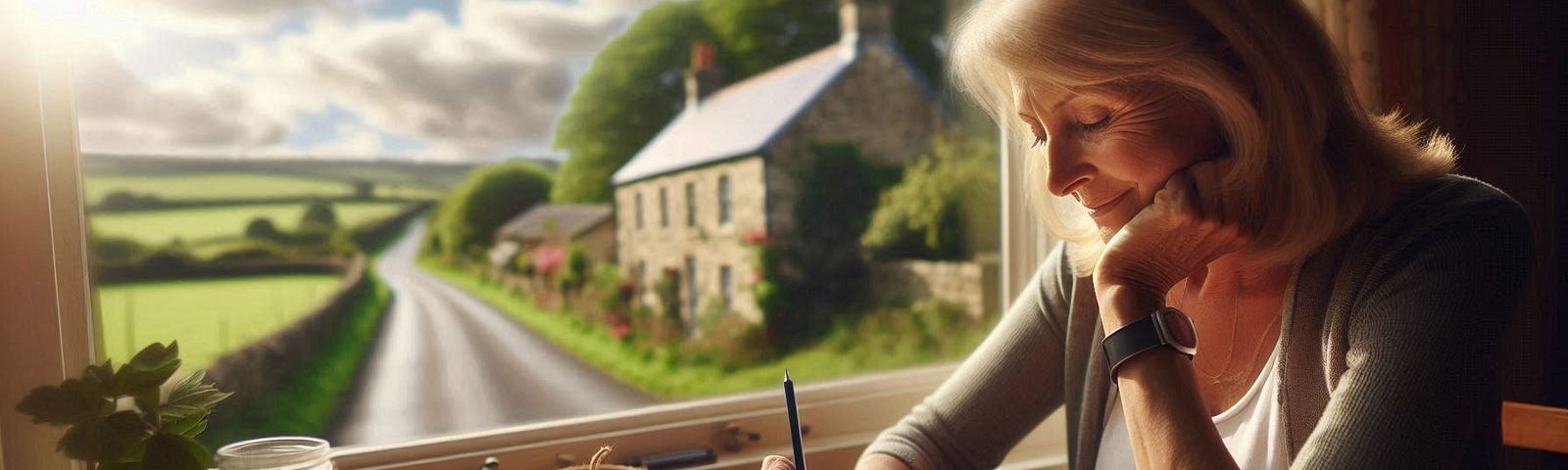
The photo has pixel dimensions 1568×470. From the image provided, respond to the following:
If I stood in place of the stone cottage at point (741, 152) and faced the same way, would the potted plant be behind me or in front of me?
in front

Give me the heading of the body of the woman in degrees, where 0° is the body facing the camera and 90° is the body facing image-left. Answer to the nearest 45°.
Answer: approximately 45°

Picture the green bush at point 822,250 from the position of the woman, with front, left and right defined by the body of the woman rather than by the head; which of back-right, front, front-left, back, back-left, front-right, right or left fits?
right

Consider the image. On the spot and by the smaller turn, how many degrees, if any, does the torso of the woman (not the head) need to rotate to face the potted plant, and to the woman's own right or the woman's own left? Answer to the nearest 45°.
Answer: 0° — they already face it

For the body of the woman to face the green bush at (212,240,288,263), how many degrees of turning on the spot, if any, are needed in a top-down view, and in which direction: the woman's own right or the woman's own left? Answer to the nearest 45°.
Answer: approximately 45° to the woman's own right

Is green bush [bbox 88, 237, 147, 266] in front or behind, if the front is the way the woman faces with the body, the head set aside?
in front

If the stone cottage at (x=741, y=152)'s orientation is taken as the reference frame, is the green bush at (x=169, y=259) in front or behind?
in front

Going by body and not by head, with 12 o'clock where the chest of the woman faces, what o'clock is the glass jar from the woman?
The glass jar is roughly at 1 o'clock from the woman.

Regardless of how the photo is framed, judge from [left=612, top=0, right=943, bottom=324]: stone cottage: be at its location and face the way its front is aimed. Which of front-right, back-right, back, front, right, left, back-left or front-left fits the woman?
left

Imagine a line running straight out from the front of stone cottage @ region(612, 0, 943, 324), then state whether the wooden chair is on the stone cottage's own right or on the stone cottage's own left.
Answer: on the stone cottage's own left

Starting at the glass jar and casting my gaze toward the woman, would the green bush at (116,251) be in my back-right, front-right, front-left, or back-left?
back-left

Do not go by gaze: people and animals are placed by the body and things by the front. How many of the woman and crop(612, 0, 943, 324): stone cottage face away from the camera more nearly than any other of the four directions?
0
